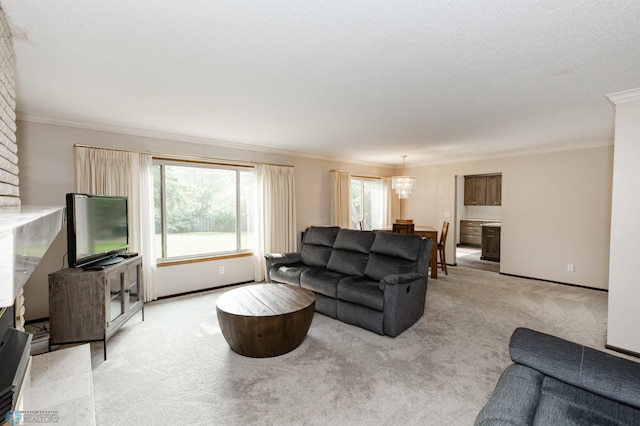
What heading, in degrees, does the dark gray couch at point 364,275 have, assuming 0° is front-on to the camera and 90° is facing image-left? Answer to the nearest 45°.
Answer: approximately 45°

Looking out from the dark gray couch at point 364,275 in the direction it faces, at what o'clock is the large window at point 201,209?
The large window is roughly at 2 o'clock from the dark gray couch.

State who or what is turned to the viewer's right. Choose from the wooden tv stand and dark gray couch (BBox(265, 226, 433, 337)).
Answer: the wooden tv stand

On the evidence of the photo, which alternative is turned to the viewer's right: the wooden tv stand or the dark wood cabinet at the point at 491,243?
the wooden tv stand

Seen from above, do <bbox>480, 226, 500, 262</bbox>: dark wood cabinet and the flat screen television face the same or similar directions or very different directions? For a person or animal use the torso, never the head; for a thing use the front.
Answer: very different directions

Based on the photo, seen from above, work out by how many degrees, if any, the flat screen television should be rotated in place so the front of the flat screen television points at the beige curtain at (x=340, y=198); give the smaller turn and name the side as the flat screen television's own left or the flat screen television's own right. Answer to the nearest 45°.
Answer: approximately 45° to the flat screen television's own left

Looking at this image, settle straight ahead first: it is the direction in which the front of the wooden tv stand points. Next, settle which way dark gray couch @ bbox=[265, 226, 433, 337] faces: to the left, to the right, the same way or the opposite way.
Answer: the opposite way

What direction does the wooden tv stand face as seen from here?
to the viewer's right

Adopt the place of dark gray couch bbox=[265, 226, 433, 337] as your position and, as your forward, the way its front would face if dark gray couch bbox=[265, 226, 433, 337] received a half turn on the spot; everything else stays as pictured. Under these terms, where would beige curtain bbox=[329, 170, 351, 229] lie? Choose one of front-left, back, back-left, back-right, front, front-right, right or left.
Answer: front-left

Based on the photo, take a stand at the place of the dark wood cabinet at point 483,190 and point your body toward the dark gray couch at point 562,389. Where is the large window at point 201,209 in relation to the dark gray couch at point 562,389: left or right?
right

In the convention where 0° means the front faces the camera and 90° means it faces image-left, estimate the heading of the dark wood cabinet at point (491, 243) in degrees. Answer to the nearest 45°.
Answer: approximately 45°

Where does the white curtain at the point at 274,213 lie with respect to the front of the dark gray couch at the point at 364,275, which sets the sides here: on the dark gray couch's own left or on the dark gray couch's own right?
on the dark gray couch's own right
